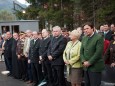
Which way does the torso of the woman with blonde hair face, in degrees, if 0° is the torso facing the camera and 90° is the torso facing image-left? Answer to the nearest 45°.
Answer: approximately 45°

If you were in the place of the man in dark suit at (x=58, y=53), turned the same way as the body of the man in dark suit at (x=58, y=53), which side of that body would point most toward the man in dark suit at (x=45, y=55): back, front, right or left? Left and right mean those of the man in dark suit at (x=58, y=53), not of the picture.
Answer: right

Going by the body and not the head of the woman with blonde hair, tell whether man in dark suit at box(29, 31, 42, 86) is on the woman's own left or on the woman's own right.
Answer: on the woman's own right

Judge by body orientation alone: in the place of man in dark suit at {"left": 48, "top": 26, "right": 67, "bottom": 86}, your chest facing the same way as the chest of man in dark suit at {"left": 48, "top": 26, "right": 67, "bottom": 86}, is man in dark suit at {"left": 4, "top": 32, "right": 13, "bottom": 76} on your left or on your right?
on your right

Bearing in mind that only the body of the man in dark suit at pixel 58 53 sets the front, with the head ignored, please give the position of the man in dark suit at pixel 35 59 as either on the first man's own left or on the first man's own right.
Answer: on the first man's own right
